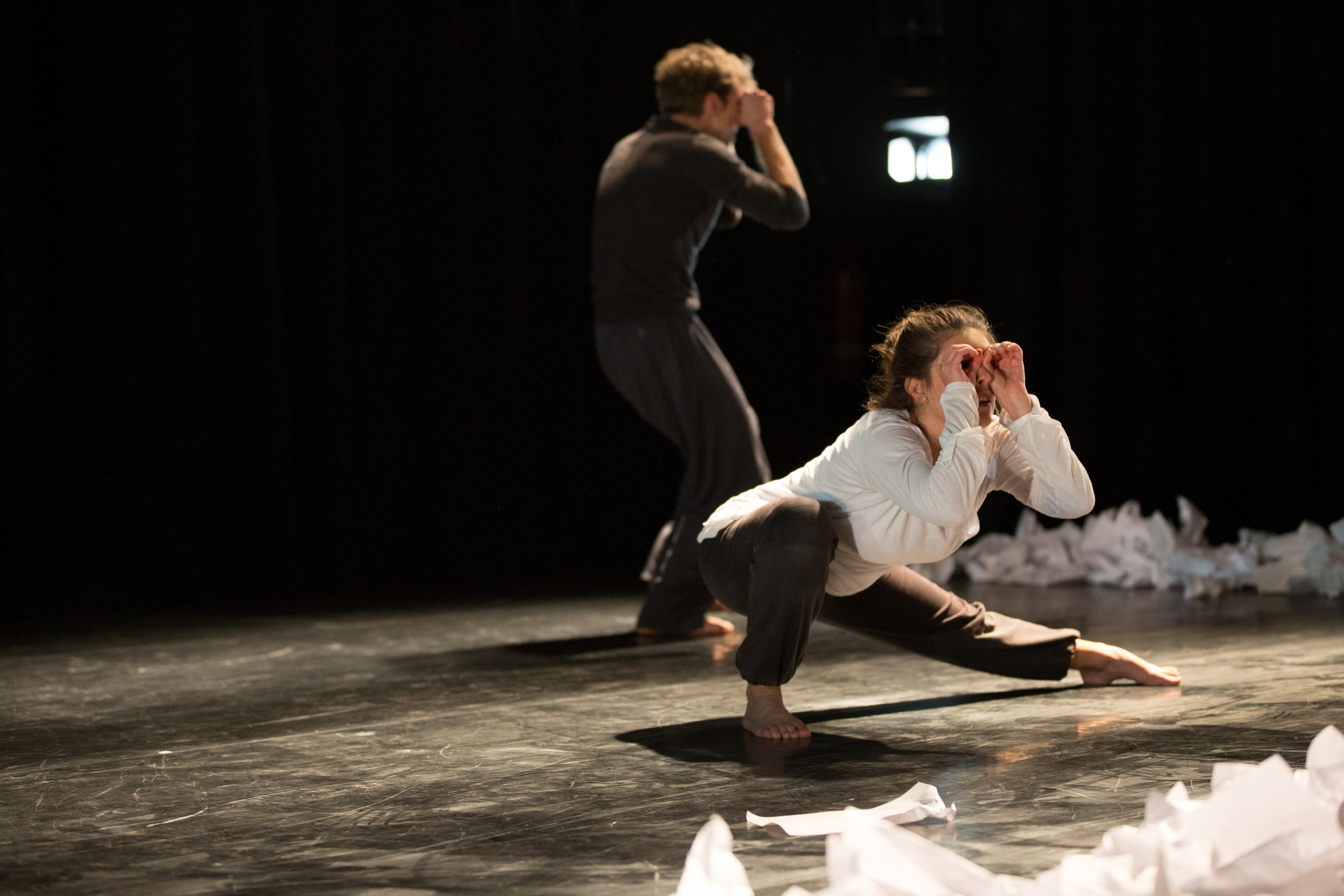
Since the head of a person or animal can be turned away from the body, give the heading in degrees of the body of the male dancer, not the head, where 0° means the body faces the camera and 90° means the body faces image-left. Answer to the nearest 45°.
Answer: approximately 270°

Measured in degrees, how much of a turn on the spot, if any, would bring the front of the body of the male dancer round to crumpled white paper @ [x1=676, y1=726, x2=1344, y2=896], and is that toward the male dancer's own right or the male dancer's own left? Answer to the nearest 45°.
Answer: approximately 90° to the male dancer's own right

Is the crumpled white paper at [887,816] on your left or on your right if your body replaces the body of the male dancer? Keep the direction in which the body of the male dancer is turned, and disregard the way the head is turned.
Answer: on your right

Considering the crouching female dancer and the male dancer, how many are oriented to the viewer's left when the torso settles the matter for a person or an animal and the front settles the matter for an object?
0
